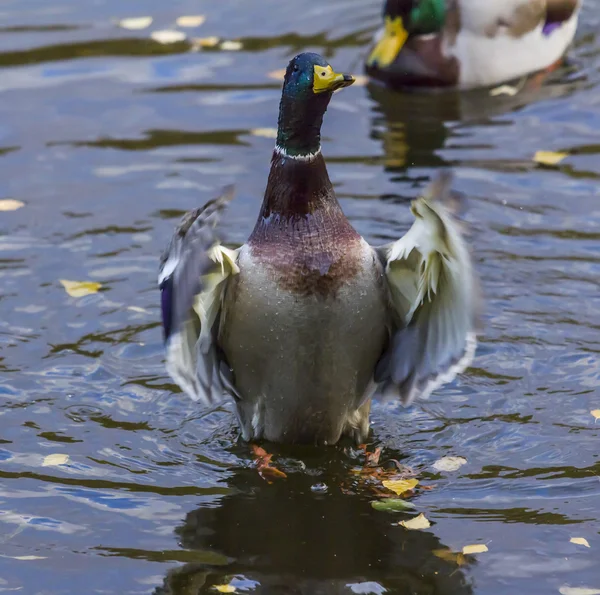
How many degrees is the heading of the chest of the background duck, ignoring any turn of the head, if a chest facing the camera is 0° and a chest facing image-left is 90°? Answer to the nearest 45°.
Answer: approximately 45°

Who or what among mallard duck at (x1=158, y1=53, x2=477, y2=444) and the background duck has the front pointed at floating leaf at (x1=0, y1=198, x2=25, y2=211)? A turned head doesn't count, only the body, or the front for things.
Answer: the background duck

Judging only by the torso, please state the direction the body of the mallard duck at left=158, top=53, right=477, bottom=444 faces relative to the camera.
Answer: toward the camera

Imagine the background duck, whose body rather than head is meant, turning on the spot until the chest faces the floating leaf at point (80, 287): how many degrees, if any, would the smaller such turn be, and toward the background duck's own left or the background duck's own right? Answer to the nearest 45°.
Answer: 0° — it already faces it

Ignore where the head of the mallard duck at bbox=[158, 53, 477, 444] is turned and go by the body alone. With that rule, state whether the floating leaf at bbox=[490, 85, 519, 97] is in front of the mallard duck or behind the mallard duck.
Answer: behind

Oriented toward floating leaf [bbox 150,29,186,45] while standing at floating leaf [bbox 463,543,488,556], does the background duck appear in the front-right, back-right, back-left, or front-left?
front-right

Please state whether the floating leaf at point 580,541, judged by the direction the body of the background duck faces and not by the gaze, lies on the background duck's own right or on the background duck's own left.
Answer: on the background duck's own left

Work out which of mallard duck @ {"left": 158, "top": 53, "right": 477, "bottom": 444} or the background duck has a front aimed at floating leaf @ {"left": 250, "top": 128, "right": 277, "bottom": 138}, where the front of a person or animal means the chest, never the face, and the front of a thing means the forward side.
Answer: the background duck

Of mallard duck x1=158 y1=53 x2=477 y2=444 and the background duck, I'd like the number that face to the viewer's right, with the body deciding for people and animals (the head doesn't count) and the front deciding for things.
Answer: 0

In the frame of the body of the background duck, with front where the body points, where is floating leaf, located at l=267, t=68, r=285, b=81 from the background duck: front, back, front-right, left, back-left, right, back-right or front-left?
front-right

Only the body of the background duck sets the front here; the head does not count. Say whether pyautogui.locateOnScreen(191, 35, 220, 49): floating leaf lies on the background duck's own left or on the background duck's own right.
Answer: on the background duck's own right

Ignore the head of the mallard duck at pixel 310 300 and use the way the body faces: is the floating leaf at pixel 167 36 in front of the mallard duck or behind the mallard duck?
behind
